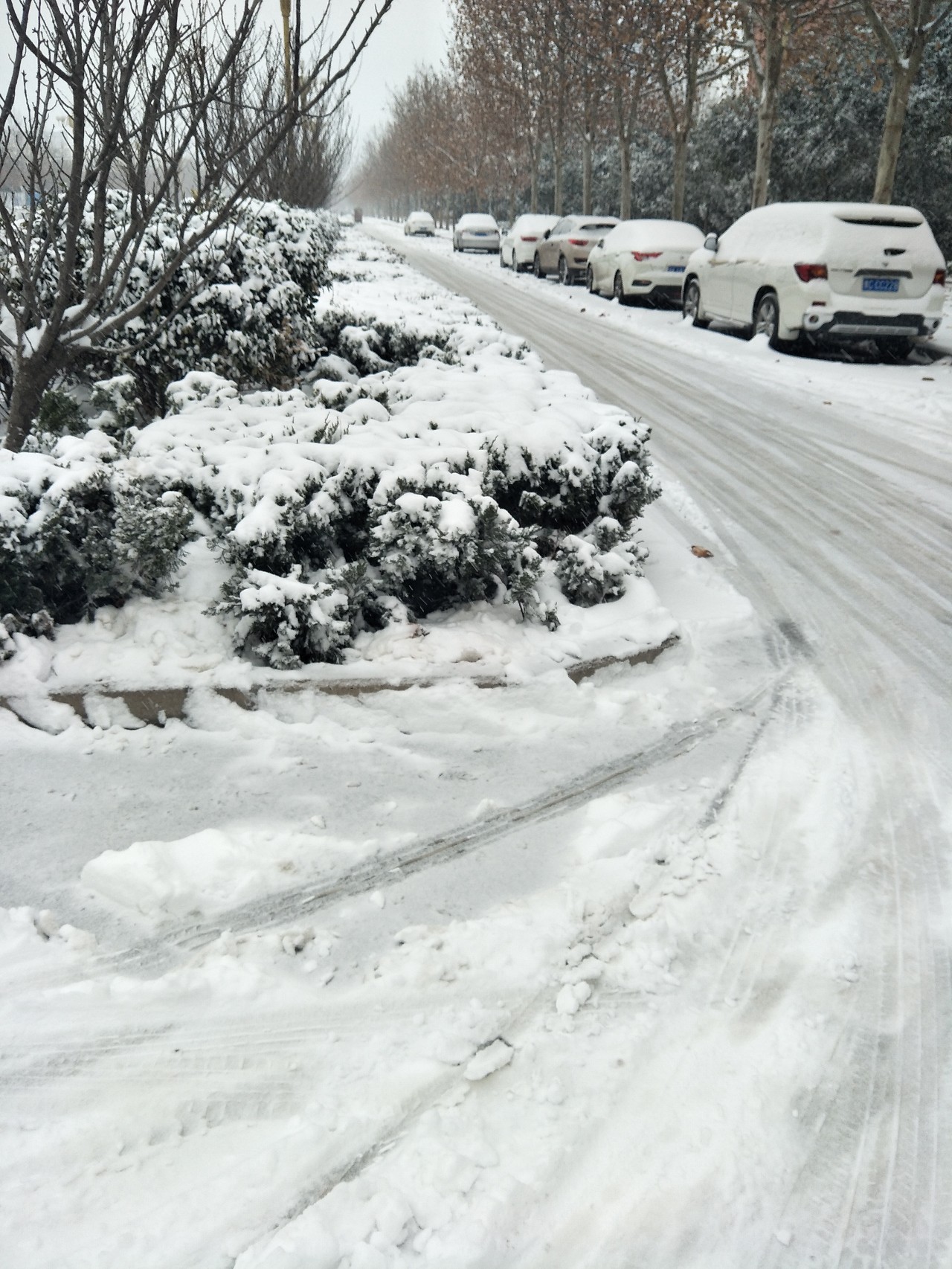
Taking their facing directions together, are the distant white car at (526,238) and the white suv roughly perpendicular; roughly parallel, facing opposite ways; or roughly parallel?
roughly parallel

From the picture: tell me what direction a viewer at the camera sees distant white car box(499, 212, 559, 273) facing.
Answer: facing away from the viewer and to the left of the viewer

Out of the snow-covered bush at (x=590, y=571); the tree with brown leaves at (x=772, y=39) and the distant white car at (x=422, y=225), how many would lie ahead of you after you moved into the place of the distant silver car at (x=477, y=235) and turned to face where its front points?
1

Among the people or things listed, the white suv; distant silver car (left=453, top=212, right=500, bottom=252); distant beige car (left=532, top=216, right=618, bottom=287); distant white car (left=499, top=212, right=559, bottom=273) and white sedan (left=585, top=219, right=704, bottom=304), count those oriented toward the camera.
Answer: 0

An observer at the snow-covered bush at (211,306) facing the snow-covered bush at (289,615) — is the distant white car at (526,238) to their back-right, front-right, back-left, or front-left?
back-left

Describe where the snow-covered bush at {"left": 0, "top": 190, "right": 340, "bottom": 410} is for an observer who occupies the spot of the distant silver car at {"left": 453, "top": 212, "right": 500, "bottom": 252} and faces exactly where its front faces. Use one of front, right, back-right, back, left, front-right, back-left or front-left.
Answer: back

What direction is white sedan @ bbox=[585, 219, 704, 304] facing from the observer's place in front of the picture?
facing away from the viewer and to the left of the viewer

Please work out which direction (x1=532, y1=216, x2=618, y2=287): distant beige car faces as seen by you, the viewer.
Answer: facing away from the viewer and to the left of the viewer

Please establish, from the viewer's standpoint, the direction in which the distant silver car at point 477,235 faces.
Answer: facing away from the viewer

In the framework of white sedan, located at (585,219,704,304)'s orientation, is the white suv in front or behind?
behind
